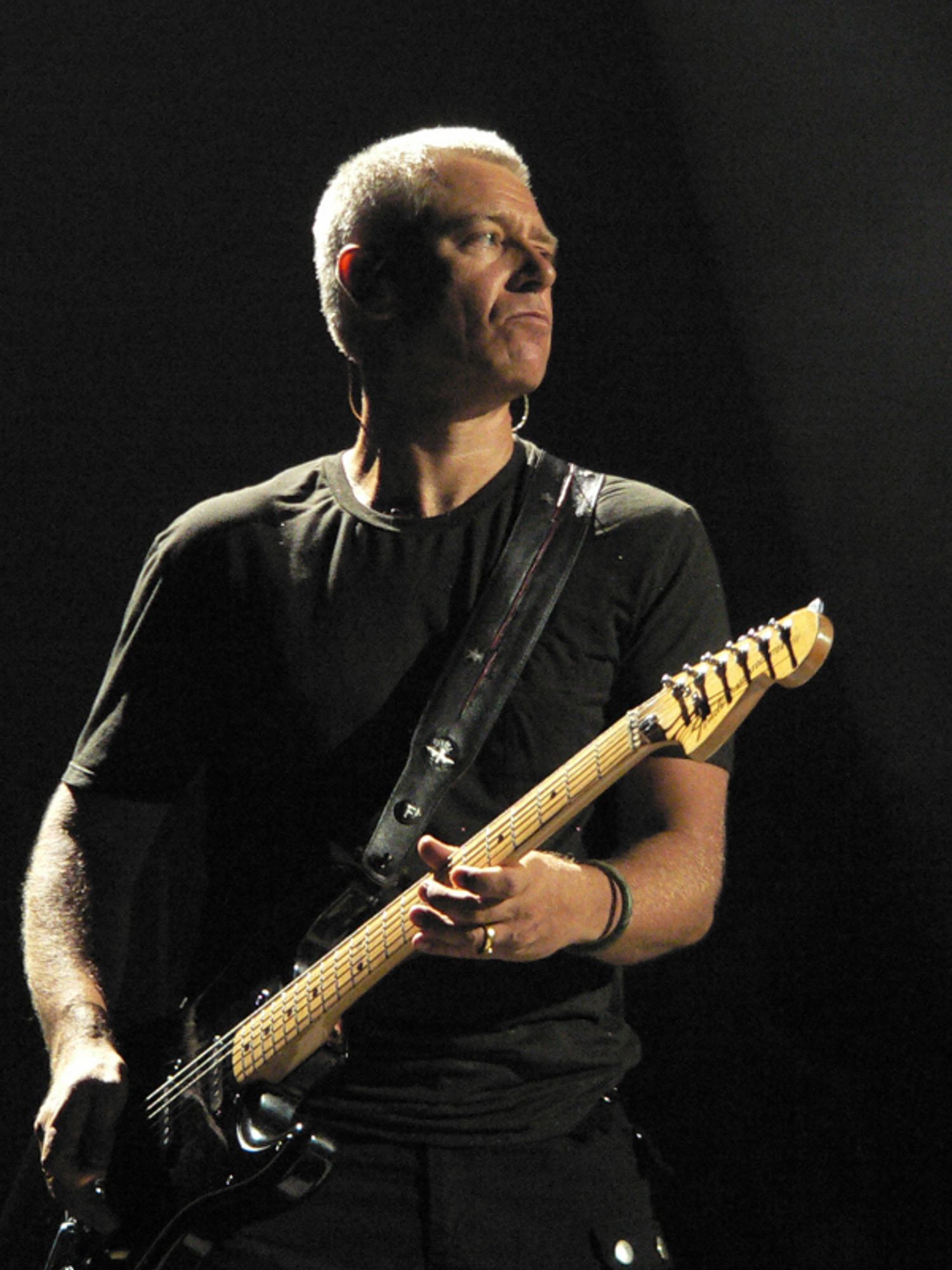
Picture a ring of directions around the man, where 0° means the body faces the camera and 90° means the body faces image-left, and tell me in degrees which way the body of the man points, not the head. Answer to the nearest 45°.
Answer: approximately 0°
